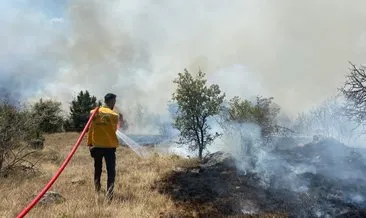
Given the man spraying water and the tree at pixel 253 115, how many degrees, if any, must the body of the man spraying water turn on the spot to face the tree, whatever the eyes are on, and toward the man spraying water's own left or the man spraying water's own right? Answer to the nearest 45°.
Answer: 0° — they already face it

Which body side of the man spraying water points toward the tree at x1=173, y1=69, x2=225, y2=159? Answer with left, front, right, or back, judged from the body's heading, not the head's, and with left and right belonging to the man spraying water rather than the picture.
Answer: front

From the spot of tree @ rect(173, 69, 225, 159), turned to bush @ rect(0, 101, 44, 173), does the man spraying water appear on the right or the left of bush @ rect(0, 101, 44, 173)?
left

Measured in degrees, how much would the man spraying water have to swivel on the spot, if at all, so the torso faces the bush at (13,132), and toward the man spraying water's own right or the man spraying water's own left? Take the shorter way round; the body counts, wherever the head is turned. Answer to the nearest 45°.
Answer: approximately 90° to the man spraying water's own left

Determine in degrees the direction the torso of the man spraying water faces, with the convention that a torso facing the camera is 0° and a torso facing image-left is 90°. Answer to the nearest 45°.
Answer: approximately 225°
